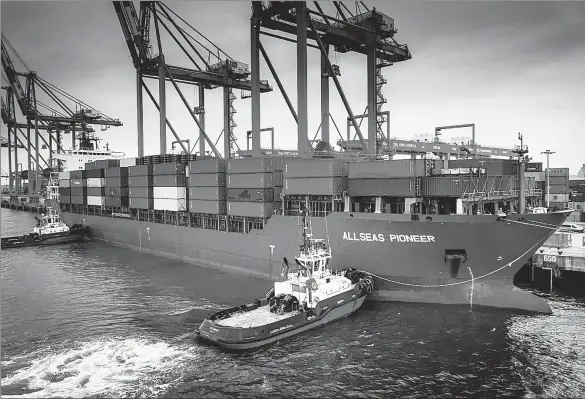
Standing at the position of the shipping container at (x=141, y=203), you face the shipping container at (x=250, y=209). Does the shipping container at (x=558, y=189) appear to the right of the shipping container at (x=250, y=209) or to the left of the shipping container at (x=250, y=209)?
left

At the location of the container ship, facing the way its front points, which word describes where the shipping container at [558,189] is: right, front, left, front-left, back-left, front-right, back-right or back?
left

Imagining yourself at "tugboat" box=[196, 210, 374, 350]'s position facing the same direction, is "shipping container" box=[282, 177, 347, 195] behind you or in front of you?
in front

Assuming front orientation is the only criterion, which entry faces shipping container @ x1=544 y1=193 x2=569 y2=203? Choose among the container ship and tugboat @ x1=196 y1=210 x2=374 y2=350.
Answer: the tugboat

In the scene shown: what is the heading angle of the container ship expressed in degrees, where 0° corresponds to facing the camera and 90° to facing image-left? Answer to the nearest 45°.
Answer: approximately 315°

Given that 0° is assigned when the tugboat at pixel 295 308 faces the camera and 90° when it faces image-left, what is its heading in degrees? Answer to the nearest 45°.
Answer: approximately 225°

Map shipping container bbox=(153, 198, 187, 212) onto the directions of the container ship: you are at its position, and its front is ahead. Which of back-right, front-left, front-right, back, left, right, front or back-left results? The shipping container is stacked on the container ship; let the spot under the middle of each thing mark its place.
back

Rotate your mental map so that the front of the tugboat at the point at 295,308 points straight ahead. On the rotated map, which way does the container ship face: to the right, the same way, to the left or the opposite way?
to the right
